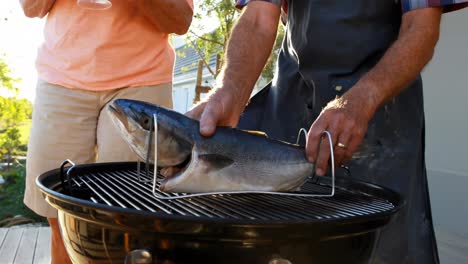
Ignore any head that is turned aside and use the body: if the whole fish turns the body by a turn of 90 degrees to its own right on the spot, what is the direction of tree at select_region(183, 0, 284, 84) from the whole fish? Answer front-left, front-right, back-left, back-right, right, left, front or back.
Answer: front

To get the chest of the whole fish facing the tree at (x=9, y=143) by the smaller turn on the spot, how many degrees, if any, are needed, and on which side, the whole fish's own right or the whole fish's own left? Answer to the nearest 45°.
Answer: approximately 45° to the whole fish's own right

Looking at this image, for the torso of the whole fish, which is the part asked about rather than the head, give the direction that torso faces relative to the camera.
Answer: to the viewer's left
